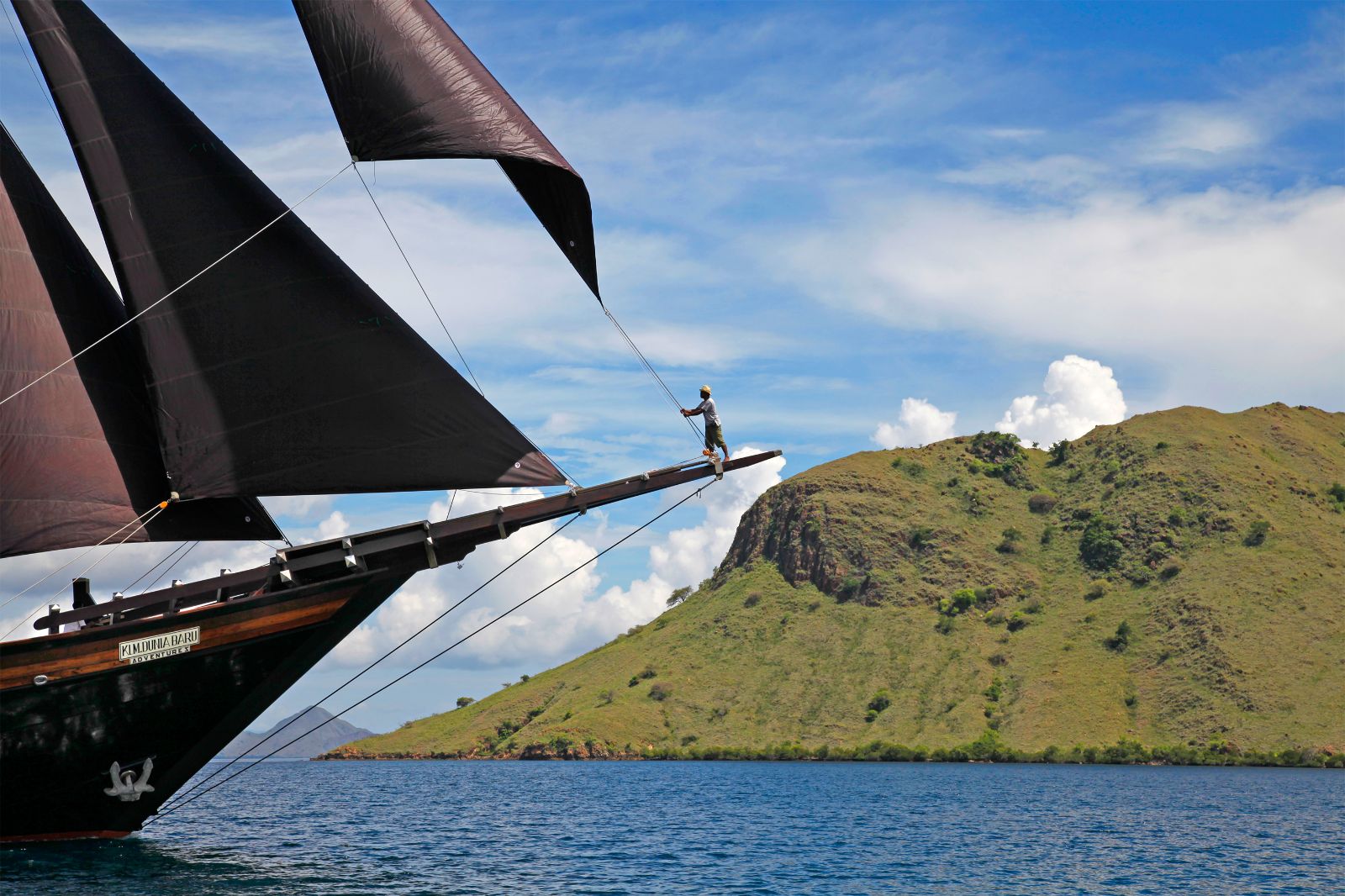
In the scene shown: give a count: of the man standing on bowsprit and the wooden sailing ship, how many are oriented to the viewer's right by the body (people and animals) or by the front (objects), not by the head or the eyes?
1

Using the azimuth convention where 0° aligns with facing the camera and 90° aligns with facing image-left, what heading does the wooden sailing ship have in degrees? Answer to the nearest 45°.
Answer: approximately 270°

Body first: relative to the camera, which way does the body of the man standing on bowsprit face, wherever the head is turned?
to the viewer's left

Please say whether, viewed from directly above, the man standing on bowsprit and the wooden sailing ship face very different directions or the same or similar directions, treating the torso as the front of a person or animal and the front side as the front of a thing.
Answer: very different directions
